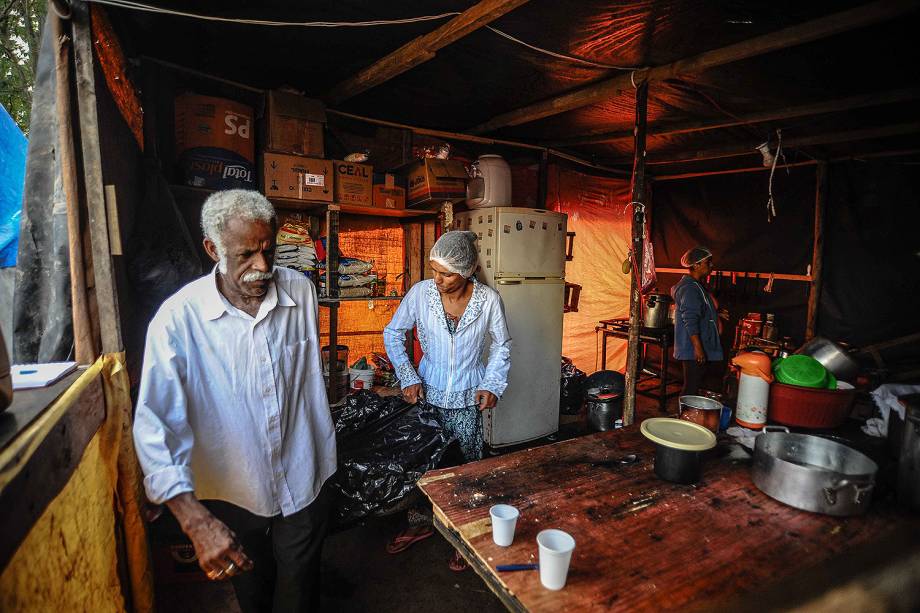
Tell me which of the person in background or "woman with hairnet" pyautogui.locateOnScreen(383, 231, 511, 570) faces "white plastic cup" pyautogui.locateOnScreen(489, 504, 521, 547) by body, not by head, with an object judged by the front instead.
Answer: the woman with hairnet

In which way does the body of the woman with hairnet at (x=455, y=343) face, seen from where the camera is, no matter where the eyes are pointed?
toward the camera

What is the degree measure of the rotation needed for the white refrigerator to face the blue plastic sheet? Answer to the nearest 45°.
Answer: approximately 90° to its right

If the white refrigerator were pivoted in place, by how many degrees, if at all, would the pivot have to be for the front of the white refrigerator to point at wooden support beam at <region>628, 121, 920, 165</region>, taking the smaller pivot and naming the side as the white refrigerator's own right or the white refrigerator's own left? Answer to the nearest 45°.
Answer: approximately 45° to the white refrigerator's own left

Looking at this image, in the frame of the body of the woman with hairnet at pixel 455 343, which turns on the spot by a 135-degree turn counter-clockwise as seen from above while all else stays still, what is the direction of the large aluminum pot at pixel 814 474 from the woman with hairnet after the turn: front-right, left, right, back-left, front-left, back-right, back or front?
right

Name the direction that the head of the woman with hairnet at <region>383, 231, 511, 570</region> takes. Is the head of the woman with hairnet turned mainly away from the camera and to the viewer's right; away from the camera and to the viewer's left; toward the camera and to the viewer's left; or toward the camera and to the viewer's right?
toward the camera and to the viewer's left

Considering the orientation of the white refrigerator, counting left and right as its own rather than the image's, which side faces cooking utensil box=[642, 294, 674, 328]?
left

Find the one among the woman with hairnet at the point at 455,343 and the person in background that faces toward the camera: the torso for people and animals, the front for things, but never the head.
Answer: the woman with hairnet

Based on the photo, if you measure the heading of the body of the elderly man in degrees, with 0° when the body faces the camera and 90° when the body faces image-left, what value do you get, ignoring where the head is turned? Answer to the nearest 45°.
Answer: approximately 315°

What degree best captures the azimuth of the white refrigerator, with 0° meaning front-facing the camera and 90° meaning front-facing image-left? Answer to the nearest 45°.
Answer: approximately 315°
